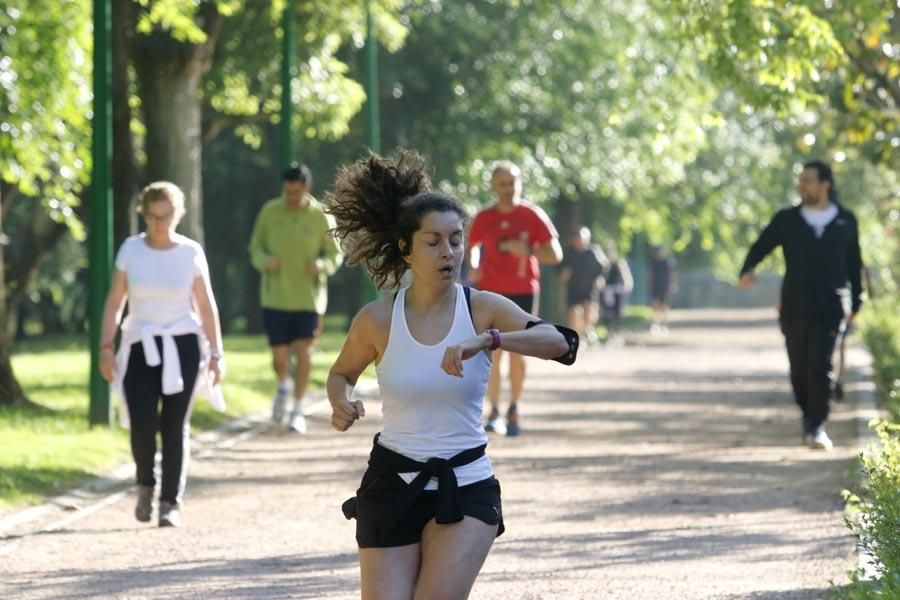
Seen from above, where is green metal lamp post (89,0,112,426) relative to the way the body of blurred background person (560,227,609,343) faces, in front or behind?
in front

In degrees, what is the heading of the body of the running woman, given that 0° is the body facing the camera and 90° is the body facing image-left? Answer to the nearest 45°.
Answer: approximately 0°

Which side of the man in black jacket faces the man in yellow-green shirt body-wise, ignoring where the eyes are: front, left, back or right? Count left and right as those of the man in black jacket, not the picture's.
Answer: right

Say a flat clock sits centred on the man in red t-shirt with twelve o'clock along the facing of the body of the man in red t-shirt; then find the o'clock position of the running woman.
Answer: The running woman is roughly at 12 o'clock from the man in red t-shirt.

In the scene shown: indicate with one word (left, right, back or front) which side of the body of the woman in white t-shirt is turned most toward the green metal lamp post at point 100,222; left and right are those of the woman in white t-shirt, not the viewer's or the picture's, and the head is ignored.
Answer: back

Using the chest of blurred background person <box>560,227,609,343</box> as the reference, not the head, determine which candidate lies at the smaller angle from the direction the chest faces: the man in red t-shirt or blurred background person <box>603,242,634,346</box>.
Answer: the man in red t-shirt

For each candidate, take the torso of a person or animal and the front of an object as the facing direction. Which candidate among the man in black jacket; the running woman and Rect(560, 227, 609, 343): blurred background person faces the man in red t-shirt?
the blurred background person

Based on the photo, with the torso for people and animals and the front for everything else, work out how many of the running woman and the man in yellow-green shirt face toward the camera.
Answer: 2

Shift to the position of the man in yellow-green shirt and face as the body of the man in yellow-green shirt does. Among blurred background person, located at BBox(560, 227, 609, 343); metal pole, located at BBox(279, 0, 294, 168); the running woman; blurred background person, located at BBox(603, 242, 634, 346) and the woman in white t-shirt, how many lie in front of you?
2

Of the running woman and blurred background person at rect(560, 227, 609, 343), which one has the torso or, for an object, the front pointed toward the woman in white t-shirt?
the blurred background person
